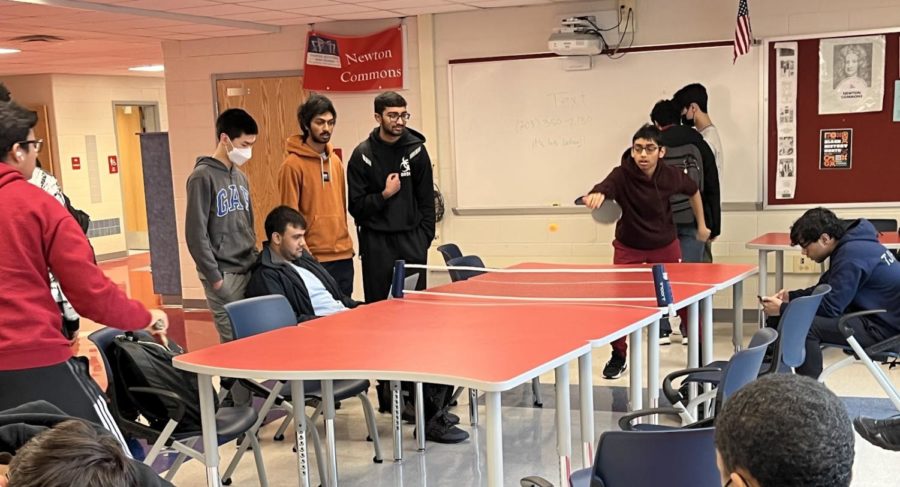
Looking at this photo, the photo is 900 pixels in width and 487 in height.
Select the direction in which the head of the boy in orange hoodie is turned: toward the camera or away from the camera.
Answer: toward the camera

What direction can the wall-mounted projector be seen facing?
toward the camera

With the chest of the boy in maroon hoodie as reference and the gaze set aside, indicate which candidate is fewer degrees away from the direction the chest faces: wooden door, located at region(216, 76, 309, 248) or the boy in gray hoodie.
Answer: the boy in gray hoodie

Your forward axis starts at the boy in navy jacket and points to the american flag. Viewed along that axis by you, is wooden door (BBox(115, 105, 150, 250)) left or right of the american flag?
left

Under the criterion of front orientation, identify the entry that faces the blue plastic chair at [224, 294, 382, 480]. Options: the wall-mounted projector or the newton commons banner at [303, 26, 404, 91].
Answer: the newton commons banner

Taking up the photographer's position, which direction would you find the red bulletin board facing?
facing the viewer

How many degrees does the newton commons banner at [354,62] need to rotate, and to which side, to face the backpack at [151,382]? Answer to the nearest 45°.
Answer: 0° — it already faces it

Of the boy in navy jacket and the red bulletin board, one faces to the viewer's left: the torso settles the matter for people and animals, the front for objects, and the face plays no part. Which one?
the boy in navy jacket

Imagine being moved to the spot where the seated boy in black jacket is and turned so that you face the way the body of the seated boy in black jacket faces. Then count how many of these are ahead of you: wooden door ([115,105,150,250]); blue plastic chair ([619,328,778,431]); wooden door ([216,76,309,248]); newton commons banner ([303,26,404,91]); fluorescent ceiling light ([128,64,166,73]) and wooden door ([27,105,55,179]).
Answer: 1

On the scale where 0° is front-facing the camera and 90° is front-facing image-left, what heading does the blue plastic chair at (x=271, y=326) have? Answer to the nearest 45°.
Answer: approximately 315°

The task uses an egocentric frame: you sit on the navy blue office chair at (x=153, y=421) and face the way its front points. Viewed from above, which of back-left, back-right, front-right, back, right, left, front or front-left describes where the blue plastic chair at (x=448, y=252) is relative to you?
front-left

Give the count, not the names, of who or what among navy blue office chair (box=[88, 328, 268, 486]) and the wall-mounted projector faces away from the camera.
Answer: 1

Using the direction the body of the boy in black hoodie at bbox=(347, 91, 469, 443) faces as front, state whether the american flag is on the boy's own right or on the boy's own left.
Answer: on the boy's own left

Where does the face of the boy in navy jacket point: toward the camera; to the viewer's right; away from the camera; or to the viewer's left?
to the viewer's left

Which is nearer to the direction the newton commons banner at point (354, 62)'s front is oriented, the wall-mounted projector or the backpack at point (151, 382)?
the backpack
